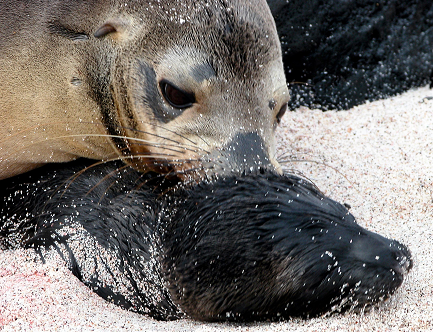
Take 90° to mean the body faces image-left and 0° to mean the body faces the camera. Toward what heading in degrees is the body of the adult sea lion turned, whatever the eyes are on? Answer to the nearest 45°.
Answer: approximately 315°

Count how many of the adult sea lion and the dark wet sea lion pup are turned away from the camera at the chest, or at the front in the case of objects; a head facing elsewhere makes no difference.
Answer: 0

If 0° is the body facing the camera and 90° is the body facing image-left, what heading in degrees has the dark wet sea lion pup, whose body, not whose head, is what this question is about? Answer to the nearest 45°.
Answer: approximately 270°

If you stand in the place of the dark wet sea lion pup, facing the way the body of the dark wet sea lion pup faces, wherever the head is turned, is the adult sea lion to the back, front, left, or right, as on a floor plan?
left

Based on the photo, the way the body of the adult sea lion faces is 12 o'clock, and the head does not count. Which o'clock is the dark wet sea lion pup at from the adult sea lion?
The dark wet sea lion pup is roughly at 1 o'clock from the adult sea lion.
